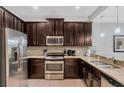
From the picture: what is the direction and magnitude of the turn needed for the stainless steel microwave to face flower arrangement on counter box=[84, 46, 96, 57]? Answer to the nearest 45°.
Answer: approximately 90° to its left

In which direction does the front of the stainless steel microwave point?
toward the camera

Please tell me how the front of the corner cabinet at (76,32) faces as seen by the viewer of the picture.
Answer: facing the viewer

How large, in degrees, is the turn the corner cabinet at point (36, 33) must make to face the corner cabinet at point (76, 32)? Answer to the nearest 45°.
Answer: approximately 90° to its left

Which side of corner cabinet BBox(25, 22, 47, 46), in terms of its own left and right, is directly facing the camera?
front

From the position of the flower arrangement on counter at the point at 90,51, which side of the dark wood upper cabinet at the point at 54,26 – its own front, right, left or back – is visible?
left

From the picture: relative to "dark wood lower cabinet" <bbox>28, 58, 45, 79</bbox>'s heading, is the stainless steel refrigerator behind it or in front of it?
in front

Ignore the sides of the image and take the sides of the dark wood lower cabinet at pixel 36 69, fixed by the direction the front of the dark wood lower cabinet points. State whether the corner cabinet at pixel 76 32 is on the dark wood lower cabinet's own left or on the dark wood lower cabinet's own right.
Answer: on the dark wood lower cabinet's own left

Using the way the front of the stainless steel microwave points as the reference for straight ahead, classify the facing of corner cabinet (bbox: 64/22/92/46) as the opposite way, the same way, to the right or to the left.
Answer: the same way

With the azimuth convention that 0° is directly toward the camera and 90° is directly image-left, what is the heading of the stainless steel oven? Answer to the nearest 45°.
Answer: approximately 0°

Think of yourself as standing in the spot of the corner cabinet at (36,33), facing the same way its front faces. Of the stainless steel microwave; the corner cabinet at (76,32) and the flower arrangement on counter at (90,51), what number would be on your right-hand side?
0

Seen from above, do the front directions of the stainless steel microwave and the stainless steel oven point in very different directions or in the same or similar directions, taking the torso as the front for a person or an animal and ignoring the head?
same or similar directions

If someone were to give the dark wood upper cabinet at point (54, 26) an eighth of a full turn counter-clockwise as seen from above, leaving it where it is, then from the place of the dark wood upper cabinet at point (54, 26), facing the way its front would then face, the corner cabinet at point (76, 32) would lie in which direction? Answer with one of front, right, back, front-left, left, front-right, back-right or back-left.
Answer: front-left
